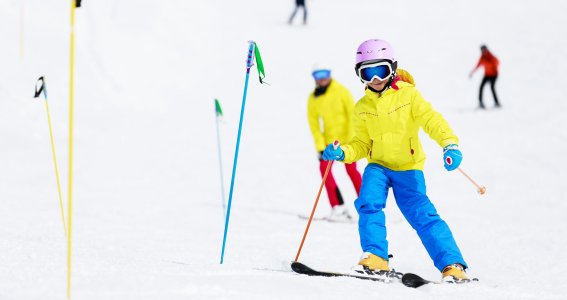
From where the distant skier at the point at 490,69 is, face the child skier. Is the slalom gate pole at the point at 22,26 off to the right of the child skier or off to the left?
right

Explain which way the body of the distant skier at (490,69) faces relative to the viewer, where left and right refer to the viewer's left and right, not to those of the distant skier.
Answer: facing the viewer and to the left of the viewer

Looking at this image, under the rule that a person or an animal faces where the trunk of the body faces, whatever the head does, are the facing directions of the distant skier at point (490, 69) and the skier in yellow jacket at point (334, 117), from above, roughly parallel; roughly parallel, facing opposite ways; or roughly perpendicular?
roughly parallel

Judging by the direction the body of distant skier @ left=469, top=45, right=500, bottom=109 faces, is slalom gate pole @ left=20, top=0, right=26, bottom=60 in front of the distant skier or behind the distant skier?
in front

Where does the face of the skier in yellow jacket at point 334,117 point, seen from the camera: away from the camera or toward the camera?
toward the camera

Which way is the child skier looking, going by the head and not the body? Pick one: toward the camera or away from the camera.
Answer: toward the camera

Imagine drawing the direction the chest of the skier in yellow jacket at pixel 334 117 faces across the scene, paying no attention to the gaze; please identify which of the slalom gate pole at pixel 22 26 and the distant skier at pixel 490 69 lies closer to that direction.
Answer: the slalom gate pole

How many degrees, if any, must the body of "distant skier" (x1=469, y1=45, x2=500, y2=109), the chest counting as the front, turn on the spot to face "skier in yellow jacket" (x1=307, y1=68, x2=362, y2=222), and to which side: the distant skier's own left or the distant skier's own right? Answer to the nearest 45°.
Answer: approximately 45° to the distant skier's own left

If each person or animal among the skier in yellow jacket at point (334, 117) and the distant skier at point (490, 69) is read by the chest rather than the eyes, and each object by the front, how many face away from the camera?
0

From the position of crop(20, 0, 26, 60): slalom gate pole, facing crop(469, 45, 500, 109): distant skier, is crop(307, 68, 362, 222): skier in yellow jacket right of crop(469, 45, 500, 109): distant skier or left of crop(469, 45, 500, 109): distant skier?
right

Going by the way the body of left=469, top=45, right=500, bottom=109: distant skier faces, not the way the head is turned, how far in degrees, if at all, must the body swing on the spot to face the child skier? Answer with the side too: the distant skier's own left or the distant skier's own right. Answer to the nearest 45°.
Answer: approximately 45° to the distant skier's own left

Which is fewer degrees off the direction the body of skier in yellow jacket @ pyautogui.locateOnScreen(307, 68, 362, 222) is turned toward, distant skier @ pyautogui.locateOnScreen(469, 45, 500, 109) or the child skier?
the child skier

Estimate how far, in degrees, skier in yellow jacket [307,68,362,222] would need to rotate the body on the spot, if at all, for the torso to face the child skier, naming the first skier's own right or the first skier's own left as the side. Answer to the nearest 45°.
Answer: approximately 45° to the first skier's own left

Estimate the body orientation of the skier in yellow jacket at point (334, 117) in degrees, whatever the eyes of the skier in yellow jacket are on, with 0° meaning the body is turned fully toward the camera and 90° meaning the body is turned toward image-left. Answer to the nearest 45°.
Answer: approximately 45°

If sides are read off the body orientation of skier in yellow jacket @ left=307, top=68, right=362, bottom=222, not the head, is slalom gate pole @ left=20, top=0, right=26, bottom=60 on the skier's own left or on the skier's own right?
on the skier's own right
